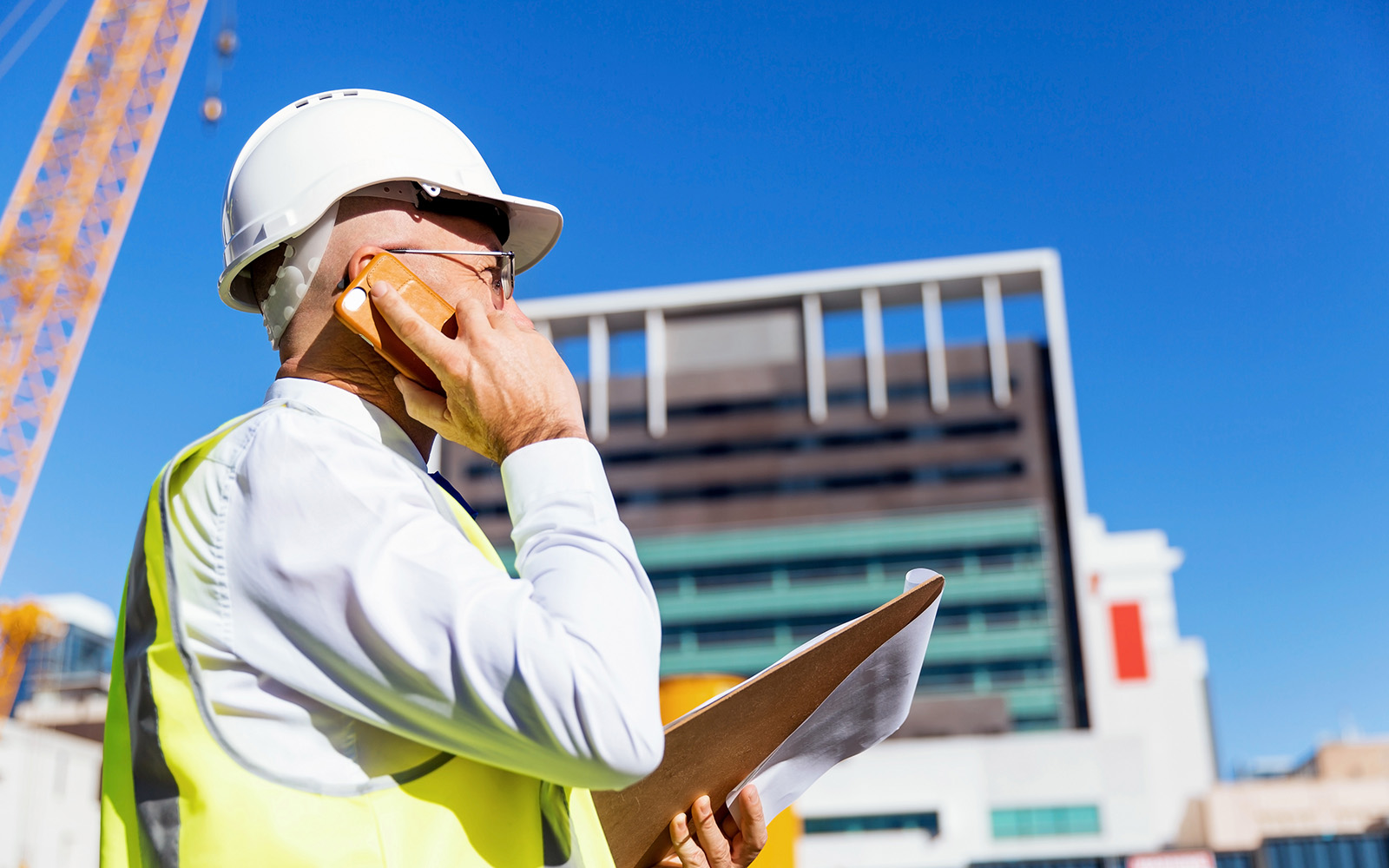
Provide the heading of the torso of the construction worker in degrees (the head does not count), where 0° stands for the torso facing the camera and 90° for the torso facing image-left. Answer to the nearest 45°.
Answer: approximately 270°

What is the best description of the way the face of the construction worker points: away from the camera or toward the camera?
away from the camera
